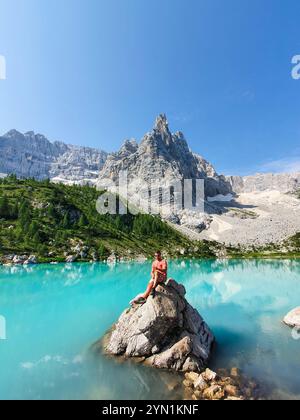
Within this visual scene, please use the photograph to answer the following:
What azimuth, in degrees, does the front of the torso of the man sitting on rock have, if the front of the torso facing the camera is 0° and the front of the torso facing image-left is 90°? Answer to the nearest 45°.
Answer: approximately 45°

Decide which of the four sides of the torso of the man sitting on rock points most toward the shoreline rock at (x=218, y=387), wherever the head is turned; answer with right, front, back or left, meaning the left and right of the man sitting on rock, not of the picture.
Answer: left
